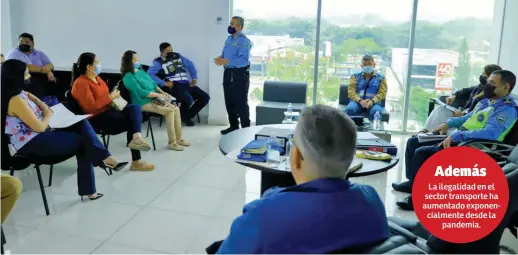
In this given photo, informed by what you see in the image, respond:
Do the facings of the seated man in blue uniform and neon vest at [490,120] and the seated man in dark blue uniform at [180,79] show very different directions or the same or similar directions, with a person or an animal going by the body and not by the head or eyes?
very different directions

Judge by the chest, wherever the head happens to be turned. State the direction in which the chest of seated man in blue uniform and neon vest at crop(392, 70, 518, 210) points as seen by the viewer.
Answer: to the viewer's left

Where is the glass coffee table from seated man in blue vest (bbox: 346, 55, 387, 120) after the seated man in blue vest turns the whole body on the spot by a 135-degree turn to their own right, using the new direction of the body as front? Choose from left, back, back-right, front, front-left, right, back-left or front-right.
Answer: back-left

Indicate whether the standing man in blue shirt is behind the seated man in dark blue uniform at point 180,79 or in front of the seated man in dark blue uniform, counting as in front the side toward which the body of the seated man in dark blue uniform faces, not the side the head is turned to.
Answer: in front

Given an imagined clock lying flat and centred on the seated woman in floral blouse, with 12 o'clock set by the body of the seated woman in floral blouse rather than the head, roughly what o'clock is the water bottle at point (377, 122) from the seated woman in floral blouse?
The water bottle is roughly at 12 o'clock from the seated woman in floral blouse.

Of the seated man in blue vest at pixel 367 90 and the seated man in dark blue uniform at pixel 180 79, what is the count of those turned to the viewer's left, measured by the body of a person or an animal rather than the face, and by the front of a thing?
0

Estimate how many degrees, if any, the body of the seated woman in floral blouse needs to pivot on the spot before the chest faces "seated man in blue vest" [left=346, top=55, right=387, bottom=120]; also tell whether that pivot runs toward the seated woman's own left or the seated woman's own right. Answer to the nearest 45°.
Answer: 0° — they already face them

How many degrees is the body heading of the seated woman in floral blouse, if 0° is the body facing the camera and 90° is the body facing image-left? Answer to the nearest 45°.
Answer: approximately 270°

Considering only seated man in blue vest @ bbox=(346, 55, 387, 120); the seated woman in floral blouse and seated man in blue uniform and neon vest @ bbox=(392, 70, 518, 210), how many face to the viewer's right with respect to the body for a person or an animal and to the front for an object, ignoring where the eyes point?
1

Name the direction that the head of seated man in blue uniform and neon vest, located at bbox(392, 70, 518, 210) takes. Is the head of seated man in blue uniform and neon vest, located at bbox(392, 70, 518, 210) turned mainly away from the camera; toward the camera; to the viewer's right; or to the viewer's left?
to the viewer's left

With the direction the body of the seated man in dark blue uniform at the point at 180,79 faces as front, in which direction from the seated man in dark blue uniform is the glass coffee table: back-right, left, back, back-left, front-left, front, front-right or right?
front

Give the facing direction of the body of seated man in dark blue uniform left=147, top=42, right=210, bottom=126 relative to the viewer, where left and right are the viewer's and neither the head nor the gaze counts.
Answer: facing the viewer and to the right of the viewer

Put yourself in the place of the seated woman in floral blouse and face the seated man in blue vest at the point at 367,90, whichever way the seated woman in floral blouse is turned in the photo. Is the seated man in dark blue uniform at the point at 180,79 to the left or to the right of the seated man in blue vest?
left

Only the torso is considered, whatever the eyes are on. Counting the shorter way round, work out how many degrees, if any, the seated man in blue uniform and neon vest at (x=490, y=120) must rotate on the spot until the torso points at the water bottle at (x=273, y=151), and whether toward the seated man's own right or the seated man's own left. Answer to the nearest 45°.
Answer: approximately 45° to the seated man's own left

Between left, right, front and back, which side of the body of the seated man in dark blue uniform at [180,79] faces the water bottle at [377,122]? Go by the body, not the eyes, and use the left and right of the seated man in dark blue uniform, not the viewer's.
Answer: front

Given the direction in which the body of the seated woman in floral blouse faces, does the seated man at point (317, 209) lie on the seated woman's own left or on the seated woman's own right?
on the seated woman's own right

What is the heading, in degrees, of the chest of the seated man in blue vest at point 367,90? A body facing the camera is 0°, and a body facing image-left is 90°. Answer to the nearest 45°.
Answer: approximately 0°

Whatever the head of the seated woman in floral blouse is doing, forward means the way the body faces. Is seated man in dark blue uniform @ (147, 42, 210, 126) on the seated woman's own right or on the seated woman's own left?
on the seated woman's own left

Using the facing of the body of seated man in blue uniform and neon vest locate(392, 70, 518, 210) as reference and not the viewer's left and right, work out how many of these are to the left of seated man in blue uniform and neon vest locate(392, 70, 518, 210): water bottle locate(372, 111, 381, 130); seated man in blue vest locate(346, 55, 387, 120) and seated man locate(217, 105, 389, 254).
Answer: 1

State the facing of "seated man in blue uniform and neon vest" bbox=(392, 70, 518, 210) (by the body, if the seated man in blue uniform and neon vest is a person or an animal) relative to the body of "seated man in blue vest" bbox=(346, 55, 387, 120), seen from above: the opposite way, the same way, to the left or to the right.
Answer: to the right
